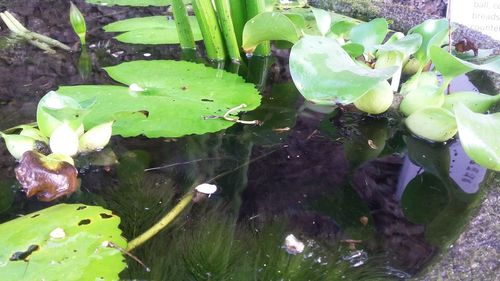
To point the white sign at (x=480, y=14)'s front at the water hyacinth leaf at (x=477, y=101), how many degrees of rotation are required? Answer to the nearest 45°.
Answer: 0° — it already faces it

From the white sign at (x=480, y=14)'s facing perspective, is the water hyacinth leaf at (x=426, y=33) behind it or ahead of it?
ahead

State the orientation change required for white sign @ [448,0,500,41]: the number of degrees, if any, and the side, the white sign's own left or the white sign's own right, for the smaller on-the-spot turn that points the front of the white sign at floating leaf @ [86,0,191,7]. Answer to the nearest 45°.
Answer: approximately 45° to the white sign's own right

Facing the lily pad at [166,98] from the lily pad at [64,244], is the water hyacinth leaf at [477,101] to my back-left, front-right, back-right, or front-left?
front-right

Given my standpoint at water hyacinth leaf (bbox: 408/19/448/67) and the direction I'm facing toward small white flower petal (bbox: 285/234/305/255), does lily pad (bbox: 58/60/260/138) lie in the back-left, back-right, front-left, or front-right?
front-right

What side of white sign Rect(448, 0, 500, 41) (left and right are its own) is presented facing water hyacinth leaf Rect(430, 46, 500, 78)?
front

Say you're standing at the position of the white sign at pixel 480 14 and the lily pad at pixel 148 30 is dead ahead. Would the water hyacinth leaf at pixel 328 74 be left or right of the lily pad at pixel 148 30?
left

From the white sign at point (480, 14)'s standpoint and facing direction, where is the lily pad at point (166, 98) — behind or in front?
in front

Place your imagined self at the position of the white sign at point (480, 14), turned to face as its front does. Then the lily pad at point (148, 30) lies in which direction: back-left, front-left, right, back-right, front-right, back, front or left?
front-right

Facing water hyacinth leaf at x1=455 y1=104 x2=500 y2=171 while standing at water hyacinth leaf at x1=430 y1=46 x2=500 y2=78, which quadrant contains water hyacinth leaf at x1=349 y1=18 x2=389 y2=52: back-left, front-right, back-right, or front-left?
back-right

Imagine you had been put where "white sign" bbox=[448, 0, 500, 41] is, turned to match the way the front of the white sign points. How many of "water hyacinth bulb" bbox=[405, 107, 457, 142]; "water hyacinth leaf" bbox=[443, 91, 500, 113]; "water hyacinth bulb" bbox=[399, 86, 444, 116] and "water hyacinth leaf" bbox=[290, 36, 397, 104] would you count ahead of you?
4

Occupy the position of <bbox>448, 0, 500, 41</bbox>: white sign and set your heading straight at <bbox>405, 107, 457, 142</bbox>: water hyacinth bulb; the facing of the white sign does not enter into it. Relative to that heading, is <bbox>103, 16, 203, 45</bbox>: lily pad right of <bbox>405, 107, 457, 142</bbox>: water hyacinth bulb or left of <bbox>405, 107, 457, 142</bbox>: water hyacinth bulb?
right

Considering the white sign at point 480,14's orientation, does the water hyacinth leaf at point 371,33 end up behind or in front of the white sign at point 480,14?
in front

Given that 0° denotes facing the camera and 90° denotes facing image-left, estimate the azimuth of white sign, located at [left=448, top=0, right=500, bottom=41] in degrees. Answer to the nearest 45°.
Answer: approximately 0°

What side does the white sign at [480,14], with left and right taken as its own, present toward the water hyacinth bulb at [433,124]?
front

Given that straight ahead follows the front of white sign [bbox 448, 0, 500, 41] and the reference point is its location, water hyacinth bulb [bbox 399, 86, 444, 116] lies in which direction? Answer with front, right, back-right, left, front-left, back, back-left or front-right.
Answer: front
